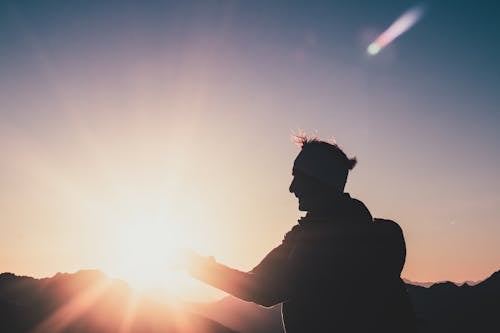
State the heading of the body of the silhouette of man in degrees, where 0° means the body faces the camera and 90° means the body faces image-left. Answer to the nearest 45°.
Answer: approximately 90°
